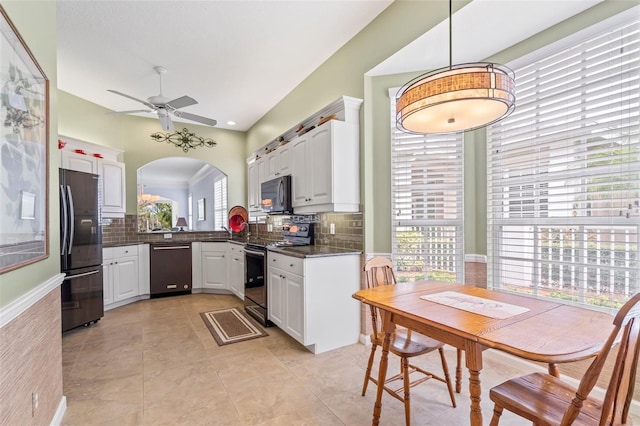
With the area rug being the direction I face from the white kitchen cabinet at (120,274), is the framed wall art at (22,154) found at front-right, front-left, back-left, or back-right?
front-right

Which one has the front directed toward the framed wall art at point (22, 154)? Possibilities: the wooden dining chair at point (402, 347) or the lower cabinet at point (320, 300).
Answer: the lower cabinet

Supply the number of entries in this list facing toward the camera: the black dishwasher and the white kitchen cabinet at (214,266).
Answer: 2

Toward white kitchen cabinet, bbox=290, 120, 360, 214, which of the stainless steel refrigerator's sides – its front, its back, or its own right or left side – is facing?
front

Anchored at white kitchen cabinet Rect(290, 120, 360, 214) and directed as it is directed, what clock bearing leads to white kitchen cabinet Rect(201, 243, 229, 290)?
white kitchen cabinet Rect(201, 243, 229, 290) is roughly at 3 o'clock from white kitchen cabinet Rect(290, 120, 360, 214).

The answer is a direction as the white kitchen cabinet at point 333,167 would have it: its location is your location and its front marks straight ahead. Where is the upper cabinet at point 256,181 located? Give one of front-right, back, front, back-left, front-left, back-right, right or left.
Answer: right

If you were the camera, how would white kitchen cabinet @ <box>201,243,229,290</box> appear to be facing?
facing the viewer

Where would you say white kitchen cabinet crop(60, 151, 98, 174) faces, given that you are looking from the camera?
facing the viewer and to the right of the viewer

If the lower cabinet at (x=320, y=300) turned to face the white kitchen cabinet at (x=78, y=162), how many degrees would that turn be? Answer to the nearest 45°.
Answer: approximately 45° to its right

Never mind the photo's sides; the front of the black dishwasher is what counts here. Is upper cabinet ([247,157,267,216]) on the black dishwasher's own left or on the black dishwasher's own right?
on the black dishwasher's own left

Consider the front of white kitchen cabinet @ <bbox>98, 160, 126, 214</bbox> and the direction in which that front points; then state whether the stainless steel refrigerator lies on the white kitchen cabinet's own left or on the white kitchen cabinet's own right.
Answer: on the white kitchen cabinet's own right

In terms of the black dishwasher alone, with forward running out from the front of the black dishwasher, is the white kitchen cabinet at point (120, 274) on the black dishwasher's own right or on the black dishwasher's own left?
on the black dishwasher's own right

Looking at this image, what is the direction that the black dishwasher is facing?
toward the camera

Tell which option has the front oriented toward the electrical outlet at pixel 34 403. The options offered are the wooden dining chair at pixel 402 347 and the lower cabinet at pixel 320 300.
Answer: the lower cabinet

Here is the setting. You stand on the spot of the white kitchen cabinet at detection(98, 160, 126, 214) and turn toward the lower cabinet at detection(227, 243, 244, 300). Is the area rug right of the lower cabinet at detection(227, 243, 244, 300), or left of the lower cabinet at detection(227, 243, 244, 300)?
right

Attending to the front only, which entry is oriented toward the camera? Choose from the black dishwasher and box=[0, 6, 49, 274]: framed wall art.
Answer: the black dishwasher

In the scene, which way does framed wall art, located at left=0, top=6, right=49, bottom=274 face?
to the viewer's right
